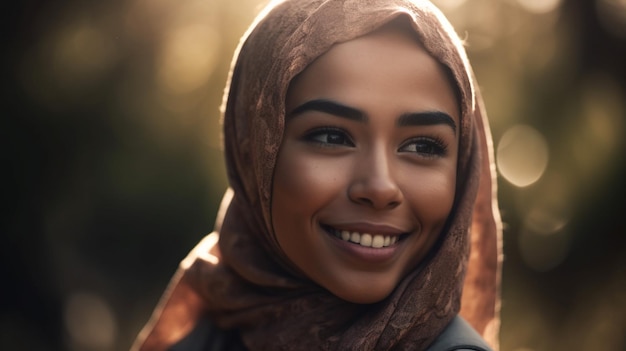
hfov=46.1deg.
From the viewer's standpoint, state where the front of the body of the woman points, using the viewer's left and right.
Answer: facing the viewer and to the right of the viewer
